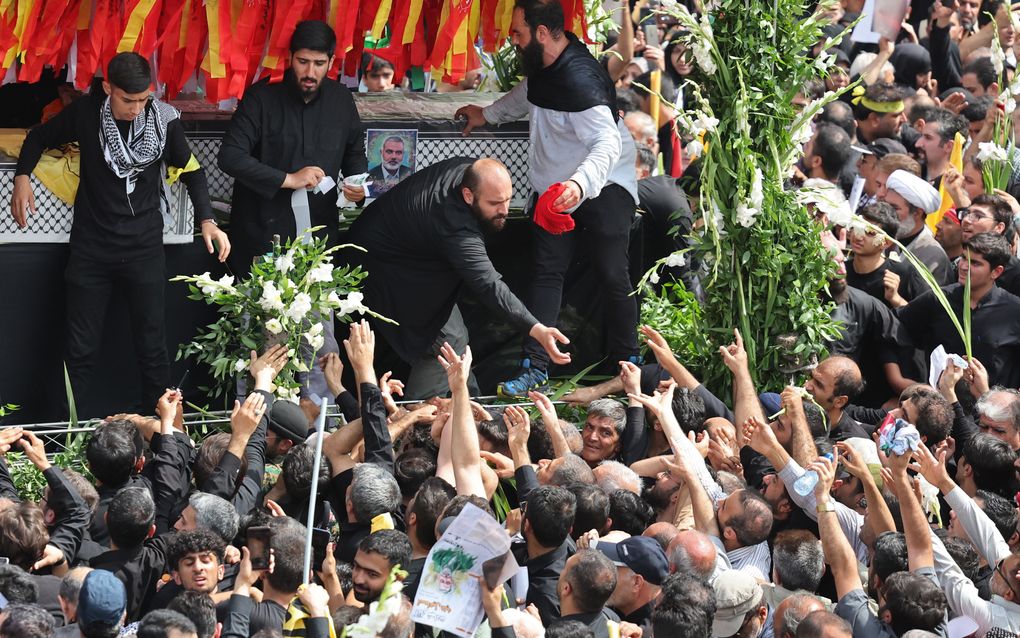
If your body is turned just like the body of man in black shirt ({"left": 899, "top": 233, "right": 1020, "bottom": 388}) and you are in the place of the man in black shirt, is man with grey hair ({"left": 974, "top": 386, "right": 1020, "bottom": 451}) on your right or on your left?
on your left

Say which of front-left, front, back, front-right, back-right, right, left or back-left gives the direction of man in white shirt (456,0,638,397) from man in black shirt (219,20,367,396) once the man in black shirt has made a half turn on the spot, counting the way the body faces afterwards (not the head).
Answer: right

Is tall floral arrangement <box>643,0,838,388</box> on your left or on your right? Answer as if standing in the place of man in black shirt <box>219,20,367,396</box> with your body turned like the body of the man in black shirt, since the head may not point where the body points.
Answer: on your left

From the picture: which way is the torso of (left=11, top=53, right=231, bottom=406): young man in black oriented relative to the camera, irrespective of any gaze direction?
toward the camera

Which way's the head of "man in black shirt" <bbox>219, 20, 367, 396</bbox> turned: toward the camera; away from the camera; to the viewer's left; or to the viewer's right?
toward the camera

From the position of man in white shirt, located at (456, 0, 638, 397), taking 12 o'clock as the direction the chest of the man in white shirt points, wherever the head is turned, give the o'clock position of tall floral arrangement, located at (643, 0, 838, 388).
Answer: The tall floral arrangement is roughly at 8 o'clock from the man in white shirt.

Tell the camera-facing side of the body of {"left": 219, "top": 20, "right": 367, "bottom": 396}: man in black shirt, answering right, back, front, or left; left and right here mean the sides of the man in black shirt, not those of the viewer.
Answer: front

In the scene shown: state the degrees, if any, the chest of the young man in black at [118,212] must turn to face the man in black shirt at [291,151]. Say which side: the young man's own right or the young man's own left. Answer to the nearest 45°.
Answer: approximately 90° to the young man's own left

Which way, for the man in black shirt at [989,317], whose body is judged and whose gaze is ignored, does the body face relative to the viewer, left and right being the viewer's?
facing the viewer and to the left of the viewer

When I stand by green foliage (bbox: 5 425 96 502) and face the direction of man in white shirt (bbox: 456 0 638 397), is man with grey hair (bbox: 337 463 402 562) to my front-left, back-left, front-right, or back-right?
front-right

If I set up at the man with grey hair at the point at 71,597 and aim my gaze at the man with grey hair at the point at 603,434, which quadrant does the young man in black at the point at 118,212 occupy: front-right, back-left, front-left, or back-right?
front-left

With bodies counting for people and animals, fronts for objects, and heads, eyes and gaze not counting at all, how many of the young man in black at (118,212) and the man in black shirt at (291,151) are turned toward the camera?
2

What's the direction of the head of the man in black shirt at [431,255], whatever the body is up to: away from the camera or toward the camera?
toward the camera

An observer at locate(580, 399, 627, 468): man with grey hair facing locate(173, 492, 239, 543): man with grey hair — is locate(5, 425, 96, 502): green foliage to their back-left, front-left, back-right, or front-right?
front-right

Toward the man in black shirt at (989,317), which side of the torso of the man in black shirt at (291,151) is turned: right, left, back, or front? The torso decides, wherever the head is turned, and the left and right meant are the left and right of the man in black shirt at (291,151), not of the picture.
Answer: left

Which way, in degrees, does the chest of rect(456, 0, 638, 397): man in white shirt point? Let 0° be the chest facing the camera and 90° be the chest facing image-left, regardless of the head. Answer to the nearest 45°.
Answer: approximately 45°
